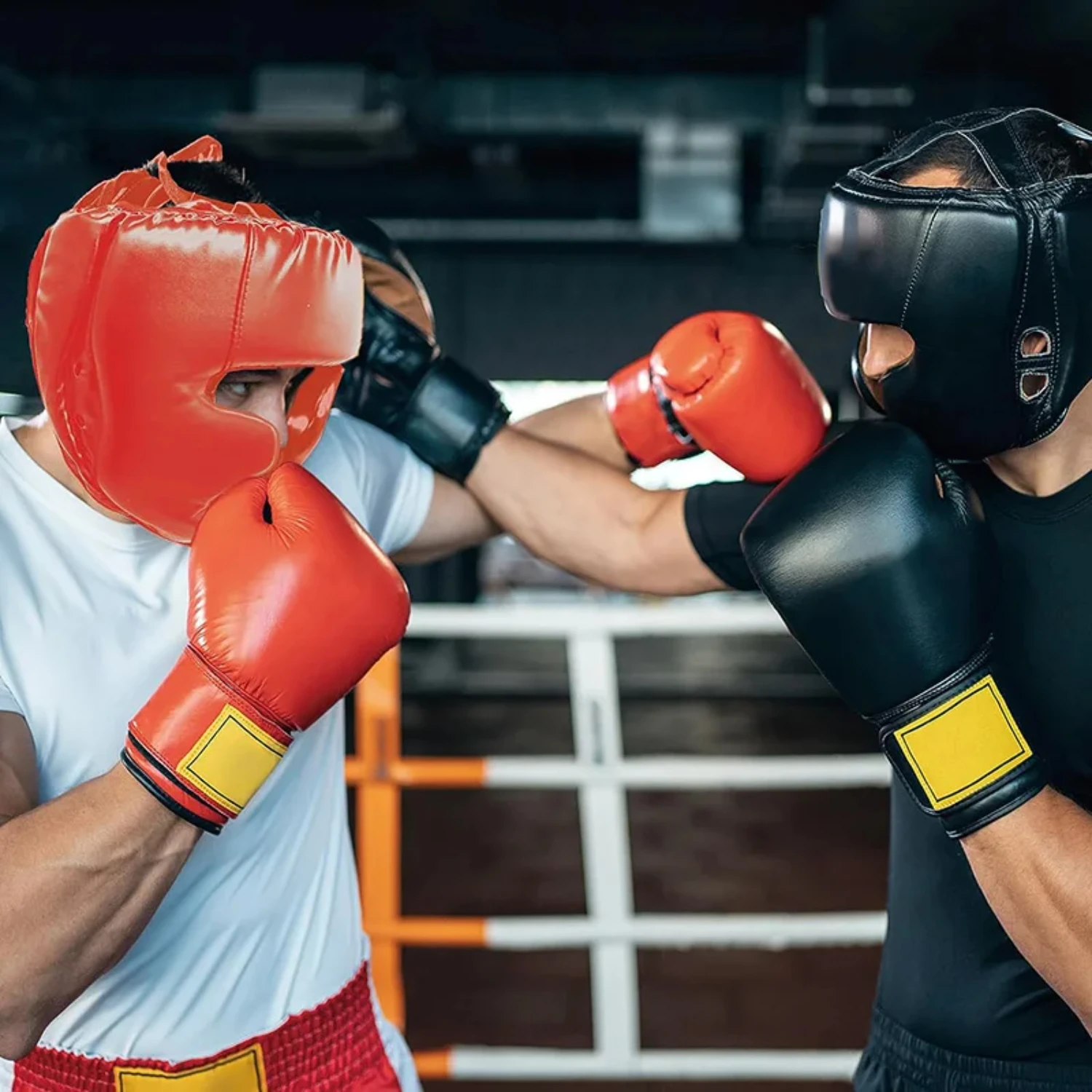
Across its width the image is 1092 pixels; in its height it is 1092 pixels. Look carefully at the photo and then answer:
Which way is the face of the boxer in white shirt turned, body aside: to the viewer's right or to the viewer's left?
to the viewer's right

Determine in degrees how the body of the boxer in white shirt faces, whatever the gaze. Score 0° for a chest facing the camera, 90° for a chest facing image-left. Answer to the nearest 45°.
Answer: approximately 315°

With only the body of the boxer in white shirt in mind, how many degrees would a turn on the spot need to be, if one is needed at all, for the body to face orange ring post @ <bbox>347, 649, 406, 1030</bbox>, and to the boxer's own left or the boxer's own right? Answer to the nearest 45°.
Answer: approximately 135° to the boxer's own left
